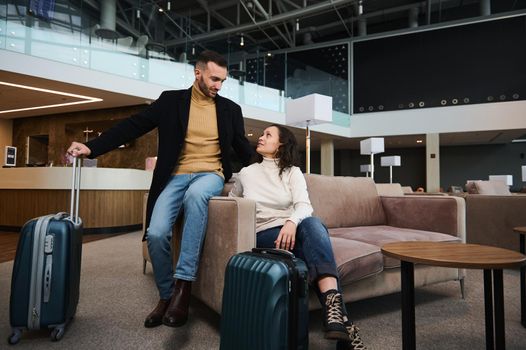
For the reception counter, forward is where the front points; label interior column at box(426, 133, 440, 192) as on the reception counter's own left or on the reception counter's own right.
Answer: on the reception counter's own left

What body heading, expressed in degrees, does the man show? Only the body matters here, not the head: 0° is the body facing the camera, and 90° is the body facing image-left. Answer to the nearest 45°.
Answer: approximately 0°

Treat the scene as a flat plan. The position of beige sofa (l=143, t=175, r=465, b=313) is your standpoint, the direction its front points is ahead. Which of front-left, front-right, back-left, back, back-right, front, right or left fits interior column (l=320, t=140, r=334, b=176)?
back-left

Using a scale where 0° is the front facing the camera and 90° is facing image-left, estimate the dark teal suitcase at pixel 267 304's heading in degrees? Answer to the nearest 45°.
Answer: approximately 45°

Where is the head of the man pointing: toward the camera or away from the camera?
toward the camera

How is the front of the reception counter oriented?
toward the camera

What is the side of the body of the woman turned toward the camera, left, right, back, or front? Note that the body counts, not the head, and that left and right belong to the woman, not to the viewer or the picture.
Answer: front

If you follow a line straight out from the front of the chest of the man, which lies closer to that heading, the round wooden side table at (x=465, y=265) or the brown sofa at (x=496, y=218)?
the round wooden side table

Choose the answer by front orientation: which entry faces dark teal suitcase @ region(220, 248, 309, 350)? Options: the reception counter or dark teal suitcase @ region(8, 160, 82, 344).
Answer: the reception counter

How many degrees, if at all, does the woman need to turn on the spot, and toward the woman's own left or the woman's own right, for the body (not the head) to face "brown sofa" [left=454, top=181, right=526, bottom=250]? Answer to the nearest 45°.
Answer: approximately 135° to the woman's own left

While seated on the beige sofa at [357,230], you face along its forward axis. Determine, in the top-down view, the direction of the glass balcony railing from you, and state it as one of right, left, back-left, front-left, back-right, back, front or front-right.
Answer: back

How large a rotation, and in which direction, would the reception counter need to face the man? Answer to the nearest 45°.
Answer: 0° — it already faces them

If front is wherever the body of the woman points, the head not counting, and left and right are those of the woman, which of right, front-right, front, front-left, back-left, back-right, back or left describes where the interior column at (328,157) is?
back

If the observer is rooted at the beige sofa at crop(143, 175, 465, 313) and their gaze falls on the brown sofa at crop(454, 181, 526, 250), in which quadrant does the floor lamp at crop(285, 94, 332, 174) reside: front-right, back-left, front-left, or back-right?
front-left

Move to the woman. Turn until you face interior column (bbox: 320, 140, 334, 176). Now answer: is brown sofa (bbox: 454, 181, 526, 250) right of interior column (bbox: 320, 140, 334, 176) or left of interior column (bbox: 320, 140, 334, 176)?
right
